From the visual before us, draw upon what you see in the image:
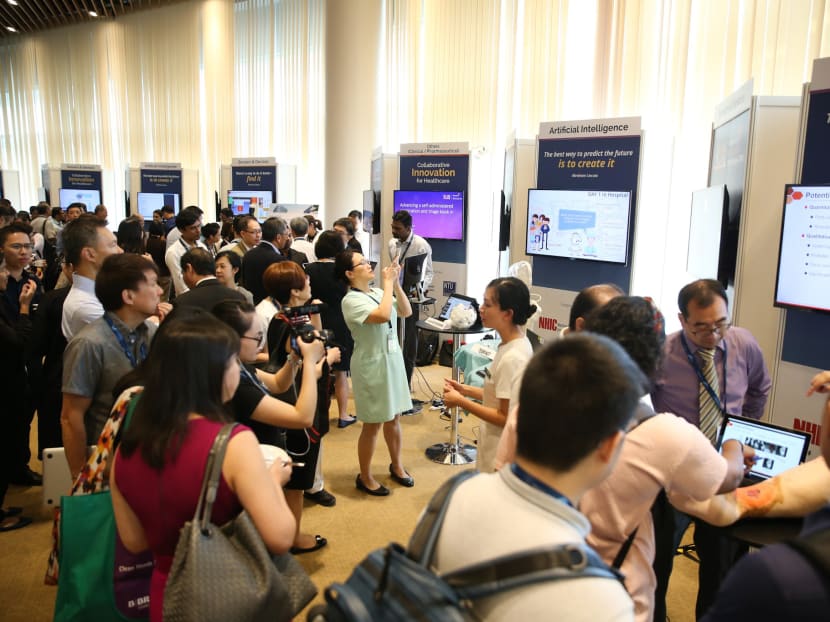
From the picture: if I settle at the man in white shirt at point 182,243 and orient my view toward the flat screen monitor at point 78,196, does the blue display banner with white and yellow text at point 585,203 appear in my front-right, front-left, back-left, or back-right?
back-right

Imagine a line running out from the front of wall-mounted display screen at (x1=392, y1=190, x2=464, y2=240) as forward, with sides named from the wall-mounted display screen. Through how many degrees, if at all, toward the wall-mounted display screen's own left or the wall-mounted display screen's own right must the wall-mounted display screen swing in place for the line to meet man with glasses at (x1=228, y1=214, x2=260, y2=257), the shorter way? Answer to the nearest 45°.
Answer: approximately 45° to the wall-mounted display screen's own right

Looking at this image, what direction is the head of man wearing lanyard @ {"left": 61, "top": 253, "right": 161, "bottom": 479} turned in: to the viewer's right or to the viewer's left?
to the viewer's right

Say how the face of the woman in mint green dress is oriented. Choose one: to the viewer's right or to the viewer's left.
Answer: to the viewer's right

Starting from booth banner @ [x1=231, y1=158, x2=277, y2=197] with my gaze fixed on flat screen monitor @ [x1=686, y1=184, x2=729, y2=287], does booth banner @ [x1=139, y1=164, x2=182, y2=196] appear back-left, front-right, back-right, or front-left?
back-right

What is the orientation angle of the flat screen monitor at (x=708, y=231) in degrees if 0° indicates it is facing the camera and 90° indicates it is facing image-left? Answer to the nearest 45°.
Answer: approximately 45°

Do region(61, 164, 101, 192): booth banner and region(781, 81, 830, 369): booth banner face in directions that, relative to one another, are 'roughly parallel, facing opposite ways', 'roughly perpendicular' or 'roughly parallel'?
roughly perpendicular

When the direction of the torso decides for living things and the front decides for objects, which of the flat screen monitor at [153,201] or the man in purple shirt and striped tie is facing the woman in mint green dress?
the flat screen monitor
